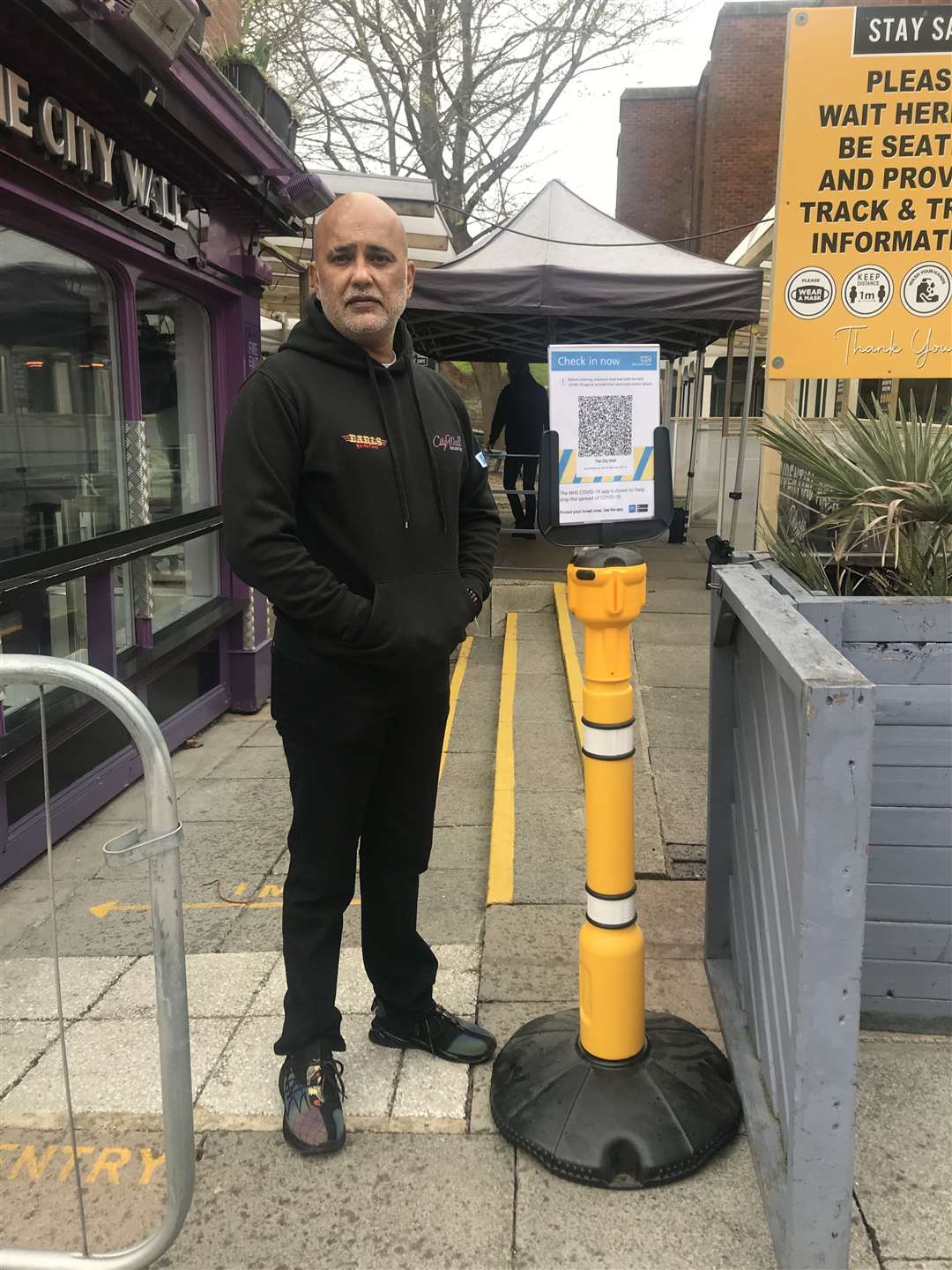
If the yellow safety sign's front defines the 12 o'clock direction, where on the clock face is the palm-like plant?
The palm-like plant is roughly at 12 o'clock from the yellow safety sign.

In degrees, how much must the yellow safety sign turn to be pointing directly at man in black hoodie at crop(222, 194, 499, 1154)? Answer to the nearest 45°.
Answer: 0° — it already faces them

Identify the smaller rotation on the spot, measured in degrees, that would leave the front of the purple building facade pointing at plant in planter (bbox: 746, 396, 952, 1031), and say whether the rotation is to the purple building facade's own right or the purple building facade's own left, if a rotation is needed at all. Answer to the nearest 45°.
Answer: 0° — it already faces it

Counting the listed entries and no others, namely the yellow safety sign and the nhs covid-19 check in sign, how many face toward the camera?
2

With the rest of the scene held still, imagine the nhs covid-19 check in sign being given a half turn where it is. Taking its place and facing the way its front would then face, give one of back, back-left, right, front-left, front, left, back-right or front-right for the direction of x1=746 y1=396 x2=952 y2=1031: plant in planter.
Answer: front-right

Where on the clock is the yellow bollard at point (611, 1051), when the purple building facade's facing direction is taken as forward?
The yellow bollard is roughly at 1 o'clock from the purple building facade.

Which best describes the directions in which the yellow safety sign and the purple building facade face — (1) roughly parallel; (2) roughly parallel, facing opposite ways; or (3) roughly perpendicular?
roughly perpendicular
